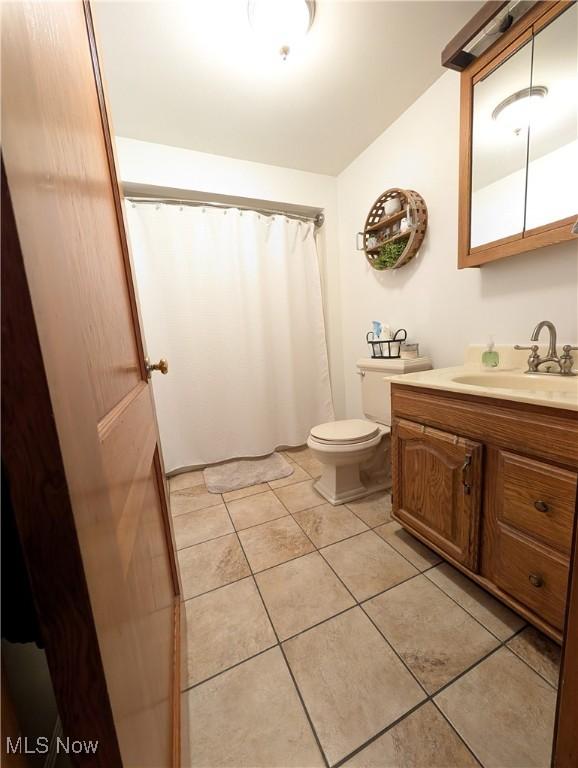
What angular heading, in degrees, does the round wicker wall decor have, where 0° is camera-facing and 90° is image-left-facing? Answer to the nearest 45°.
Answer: approximately 45°

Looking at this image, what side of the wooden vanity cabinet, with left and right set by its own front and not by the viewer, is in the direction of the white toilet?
right

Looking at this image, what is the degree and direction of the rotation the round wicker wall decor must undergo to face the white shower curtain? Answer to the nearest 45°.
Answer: approximately 45° to its right

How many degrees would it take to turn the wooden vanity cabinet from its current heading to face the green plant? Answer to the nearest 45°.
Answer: approximately 90° to its right

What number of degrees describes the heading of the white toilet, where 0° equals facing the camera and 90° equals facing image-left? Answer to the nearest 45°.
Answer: approximately 45°

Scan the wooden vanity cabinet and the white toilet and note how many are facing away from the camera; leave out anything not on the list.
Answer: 0

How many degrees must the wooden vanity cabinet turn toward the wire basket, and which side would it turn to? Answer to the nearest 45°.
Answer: approximately 90° to its right

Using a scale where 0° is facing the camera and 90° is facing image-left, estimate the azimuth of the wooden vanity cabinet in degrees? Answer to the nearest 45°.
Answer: approximately 45°
